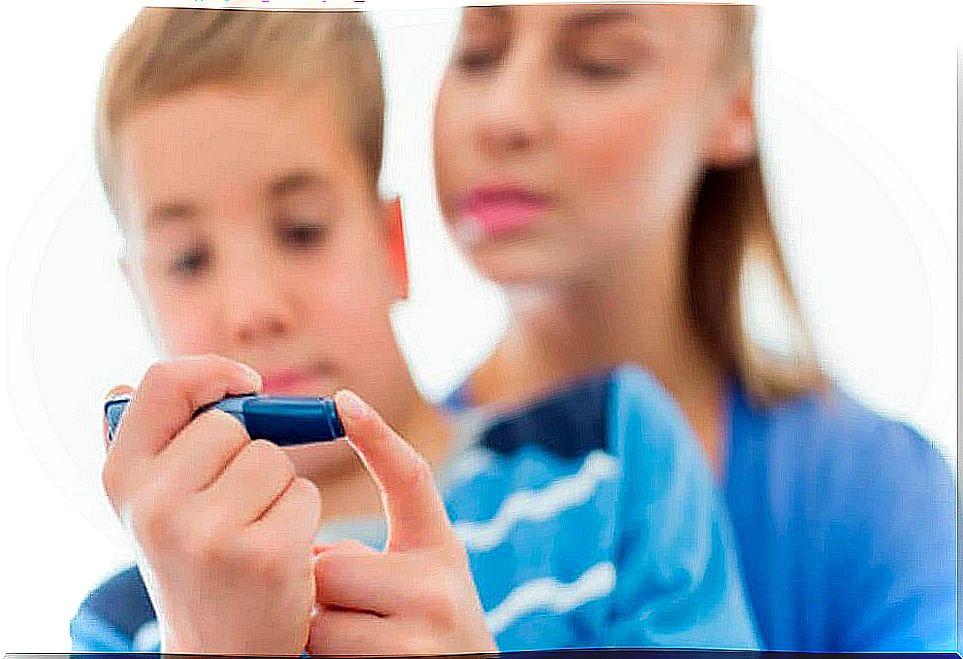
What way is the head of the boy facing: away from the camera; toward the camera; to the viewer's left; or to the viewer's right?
toward the camera

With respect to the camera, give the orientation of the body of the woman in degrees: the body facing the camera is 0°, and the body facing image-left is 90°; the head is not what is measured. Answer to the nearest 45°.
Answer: approximately 45°
